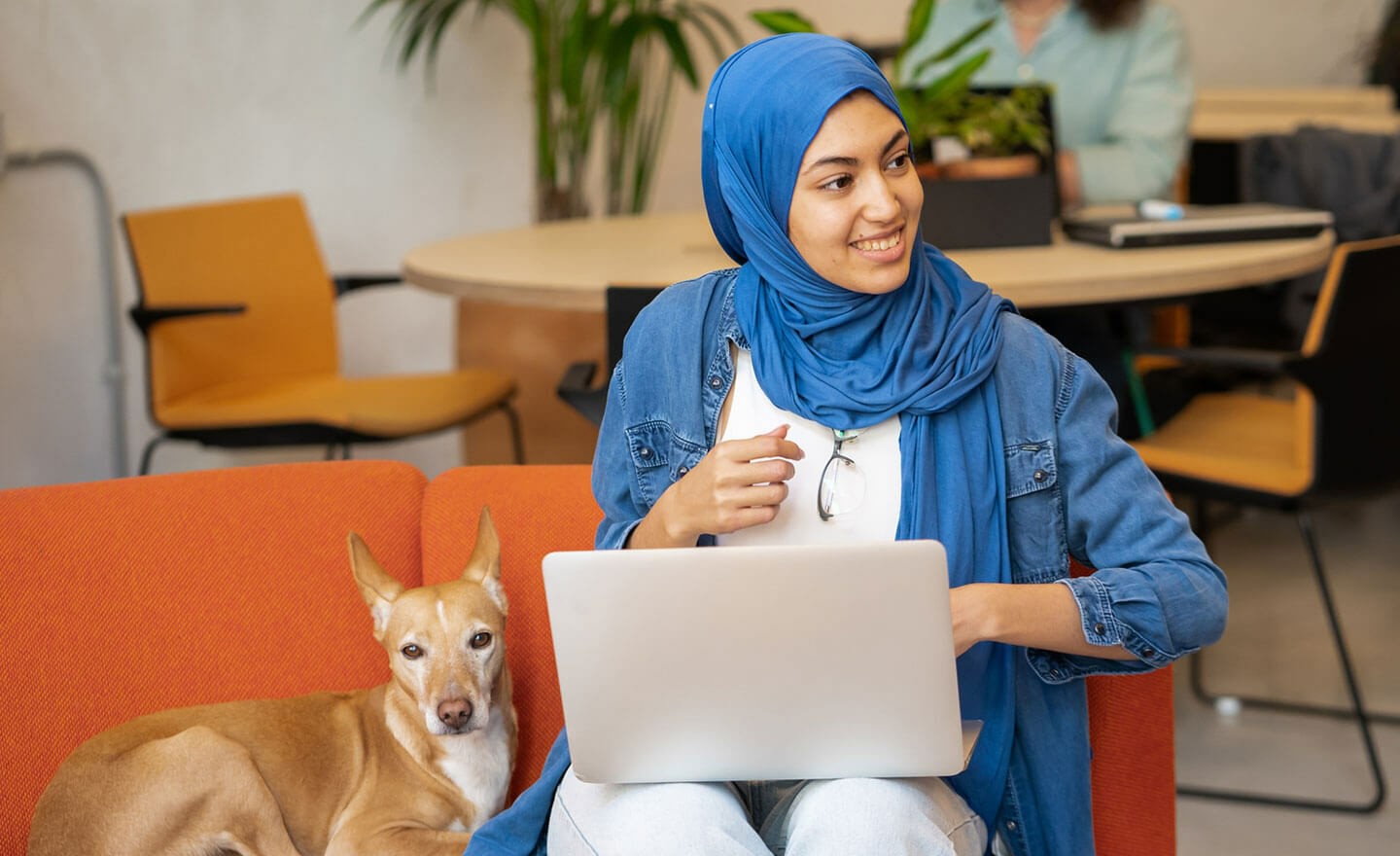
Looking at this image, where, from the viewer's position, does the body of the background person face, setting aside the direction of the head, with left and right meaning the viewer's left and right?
facing the viewer and to the left of the viewer

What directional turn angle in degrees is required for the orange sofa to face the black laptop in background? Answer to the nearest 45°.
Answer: approximately 135° to its left

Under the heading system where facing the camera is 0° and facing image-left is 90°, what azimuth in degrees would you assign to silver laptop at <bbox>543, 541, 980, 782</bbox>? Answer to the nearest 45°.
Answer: approximately 180°

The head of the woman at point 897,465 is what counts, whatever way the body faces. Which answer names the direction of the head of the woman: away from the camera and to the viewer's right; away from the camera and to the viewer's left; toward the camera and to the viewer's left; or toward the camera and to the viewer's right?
toward the camera and to the viewer's right

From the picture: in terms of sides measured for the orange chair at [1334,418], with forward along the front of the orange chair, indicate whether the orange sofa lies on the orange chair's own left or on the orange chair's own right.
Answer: on the orange chair's own left

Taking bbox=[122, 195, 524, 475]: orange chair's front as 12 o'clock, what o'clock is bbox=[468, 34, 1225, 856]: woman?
The woman is roughly at 1 o'clock from the orange chair.

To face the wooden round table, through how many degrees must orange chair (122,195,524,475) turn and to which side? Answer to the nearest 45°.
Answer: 0° — it already faces it

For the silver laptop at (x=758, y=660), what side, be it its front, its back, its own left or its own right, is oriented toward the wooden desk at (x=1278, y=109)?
front

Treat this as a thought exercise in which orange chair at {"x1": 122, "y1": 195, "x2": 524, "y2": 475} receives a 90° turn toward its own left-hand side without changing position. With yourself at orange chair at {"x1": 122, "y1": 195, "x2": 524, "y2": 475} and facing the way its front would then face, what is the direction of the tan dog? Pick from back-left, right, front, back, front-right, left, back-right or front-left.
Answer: back-right

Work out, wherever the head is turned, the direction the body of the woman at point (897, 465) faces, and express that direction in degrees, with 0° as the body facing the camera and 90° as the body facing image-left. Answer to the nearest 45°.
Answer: approximately 0°

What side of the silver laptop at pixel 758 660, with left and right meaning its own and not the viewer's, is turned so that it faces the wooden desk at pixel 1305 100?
front

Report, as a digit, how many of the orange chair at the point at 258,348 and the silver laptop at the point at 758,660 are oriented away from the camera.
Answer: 1

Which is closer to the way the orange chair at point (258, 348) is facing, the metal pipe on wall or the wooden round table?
the wooden round table

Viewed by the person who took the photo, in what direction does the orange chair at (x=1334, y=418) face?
facing away from the viewer and to the left of the viewer

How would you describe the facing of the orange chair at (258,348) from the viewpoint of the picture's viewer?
facing the viewer and to the right of the viewer
